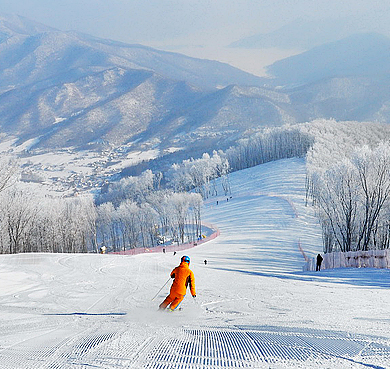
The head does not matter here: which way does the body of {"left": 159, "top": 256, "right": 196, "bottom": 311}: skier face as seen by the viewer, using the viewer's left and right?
facing away from the viewer
